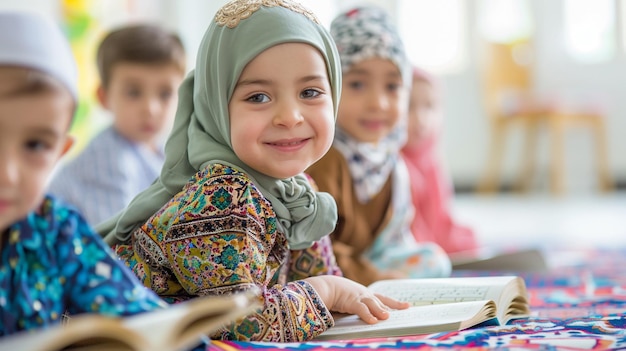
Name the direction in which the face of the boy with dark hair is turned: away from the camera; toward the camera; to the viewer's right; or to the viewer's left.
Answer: toward the camera

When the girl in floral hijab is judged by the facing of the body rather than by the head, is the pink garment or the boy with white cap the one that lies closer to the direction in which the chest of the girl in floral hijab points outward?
the boy with white cap

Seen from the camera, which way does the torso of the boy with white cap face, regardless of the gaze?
toward the camera

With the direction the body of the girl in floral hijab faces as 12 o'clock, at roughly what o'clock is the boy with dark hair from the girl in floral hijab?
The boy with dark hair is roughly at 4 o'clock from the girl in floral hijab.

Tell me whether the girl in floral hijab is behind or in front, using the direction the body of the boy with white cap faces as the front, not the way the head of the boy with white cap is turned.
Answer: behind

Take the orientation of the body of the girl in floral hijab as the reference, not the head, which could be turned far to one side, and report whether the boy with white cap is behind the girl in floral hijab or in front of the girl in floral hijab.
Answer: in front

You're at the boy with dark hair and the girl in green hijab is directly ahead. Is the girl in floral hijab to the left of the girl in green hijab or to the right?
left

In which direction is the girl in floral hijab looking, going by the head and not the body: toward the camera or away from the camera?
toward the camera

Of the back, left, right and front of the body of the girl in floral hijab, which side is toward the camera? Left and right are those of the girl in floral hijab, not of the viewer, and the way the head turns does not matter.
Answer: front

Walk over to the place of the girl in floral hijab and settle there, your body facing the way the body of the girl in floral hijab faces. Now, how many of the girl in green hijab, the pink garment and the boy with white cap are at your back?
1

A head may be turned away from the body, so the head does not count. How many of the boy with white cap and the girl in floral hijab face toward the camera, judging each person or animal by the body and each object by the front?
2

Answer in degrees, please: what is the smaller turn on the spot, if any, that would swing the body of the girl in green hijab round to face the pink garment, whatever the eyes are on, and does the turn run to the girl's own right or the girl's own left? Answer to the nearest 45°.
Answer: approximately 90° to the girl's own left

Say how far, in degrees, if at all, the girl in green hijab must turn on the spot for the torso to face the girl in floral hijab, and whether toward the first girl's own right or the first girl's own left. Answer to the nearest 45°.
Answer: approximately 90° to the first girl's own left
